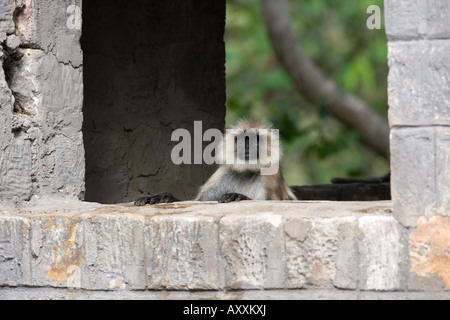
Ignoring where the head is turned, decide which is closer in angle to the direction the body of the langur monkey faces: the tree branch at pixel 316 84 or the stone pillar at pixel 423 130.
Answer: the stone pillar

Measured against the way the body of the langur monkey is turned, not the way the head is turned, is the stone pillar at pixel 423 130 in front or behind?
in front

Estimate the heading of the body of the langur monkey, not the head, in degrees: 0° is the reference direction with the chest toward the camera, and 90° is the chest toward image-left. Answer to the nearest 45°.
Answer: approximately 0°

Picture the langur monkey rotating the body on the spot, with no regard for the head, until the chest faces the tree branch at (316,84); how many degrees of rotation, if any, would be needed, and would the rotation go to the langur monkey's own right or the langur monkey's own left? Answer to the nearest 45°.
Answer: approximately 180°
